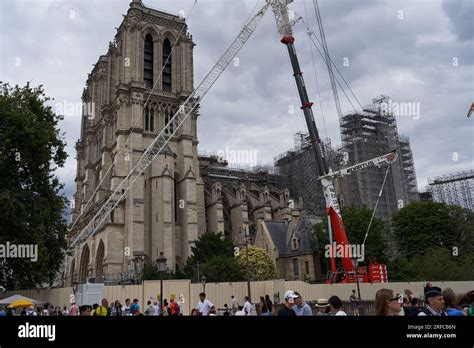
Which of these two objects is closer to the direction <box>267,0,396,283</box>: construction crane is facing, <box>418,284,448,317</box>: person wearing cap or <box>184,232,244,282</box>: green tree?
the green tree

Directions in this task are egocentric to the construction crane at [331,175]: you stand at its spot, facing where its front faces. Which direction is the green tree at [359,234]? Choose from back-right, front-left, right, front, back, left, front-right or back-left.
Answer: right

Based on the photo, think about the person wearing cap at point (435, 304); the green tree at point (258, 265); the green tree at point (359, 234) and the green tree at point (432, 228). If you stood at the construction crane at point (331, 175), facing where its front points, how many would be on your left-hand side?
1

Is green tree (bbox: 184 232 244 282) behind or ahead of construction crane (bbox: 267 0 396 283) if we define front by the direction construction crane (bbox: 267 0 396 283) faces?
ahead

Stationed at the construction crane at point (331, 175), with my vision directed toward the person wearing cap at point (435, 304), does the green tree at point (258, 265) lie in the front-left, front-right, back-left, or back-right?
back-right

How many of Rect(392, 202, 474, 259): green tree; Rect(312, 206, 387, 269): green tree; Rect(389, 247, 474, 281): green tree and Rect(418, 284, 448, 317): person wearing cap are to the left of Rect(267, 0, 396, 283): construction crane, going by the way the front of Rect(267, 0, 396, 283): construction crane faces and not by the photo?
1

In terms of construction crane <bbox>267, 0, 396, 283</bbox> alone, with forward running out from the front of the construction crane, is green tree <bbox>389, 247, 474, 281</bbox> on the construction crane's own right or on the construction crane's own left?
on the construction crane's own right

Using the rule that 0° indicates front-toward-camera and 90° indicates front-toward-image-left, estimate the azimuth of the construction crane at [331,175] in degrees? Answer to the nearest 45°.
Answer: approximately 90°

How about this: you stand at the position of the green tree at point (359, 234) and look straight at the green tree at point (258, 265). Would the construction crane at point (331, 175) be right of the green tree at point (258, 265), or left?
left
